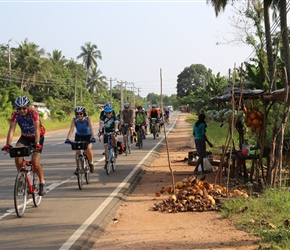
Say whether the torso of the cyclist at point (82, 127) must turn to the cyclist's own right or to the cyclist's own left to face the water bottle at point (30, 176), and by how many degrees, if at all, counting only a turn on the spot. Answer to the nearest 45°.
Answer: approximately 45° to the cyclist's own right

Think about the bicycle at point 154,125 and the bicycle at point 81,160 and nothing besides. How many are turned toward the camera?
2

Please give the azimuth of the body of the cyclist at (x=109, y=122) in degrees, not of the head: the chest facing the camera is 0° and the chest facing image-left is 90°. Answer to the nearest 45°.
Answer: approximately 0°

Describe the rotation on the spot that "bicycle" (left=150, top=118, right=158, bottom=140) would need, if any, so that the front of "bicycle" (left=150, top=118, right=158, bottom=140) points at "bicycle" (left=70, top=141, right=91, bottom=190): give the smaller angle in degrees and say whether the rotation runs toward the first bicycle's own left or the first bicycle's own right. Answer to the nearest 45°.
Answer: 0° — it already faces it

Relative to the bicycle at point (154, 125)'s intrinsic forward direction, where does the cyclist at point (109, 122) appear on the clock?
The cyclist is roughly at 12 o'clock from the bicycle.
